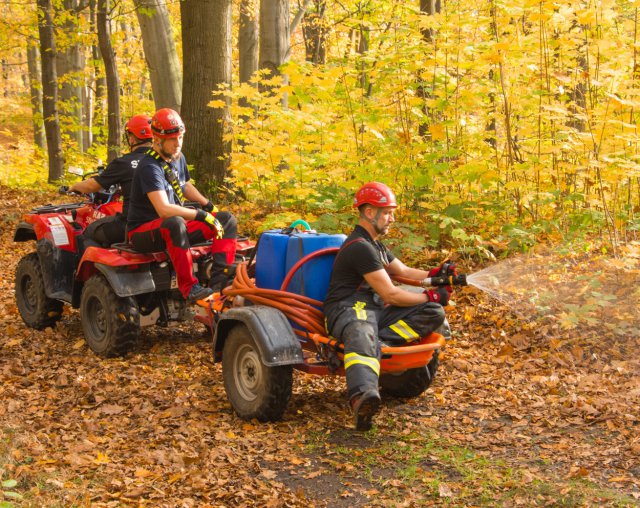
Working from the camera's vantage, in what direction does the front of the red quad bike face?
facing away from the viewer and to the left of the viewer

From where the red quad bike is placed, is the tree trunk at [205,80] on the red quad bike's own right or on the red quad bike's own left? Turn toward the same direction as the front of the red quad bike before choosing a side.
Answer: on the red quad bike's own right

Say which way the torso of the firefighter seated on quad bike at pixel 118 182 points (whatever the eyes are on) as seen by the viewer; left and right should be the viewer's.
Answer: facing away from the viewer and to the left of the viewer

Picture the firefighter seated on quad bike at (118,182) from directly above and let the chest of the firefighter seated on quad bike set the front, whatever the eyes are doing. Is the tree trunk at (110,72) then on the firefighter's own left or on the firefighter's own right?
on the firefighter's own right

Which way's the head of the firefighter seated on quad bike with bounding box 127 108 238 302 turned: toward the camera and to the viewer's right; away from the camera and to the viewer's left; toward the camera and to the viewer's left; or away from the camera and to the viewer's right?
toward the camera and to the viewer's right

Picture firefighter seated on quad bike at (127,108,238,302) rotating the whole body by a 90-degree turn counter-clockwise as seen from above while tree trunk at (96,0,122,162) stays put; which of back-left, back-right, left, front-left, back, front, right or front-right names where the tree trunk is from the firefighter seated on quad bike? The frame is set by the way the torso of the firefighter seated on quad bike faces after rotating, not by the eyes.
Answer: front-left

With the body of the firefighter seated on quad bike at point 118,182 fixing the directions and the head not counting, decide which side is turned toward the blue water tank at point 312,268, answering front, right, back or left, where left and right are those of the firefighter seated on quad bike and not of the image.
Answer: back

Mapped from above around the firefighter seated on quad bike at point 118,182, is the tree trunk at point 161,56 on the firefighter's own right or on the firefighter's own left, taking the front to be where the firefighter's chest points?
on the firefighter's own right

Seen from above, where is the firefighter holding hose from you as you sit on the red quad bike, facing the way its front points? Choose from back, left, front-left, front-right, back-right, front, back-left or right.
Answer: back

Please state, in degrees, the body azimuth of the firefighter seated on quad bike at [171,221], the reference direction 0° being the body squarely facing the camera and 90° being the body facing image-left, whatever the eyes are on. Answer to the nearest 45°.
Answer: approximately 315°

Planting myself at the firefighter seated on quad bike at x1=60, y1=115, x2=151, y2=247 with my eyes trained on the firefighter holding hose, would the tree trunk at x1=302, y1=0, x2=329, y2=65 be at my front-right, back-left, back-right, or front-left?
back-left
